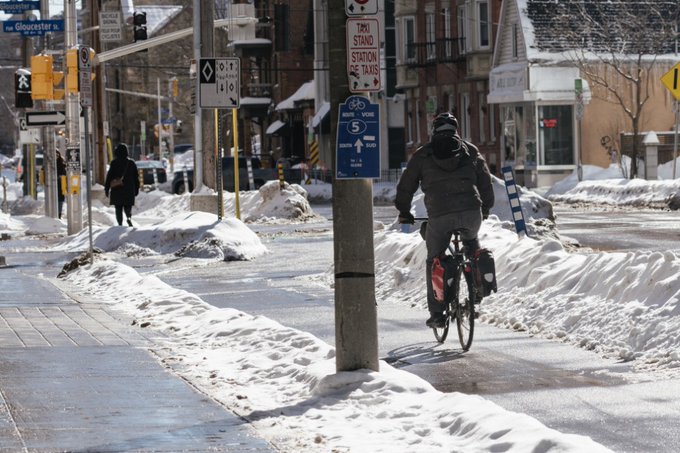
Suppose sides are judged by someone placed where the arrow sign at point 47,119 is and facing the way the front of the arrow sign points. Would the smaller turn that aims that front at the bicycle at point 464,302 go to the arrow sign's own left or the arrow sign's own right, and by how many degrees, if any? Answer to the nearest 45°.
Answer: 0° — it already faces it

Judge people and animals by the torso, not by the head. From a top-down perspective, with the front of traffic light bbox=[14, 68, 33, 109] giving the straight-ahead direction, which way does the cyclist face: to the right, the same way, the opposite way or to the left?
the opposite way

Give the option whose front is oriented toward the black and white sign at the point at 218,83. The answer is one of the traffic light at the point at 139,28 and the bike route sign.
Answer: the traffic light

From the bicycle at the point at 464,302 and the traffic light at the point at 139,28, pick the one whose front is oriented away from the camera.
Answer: the bicycle

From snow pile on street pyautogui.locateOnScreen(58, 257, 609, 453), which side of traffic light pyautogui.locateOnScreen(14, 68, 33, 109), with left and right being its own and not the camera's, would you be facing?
front

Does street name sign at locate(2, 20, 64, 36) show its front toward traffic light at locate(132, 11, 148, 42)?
no

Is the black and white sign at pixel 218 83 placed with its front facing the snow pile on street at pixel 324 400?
yes

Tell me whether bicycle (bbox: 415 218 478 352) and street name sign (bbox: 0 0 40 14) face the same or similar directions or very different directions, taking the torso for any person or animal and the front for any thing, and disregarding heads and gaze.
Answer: very different directions

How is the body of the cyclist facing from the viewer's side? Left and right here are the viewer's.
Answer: facing away from the viewer

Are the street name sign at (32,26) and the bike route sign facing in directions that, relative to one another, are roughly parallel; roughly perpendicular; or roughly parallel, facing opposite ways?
roughly parallel

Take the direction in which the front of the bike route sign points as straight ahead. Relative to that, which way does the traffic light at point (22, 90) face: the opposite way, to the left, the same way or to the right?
the same way

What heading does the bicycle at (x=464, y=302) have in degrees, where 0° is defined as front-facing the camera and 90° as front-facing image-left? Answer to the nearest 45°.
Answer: approximately 180°

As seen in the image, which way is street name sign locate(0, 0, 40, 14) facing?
toward the camera

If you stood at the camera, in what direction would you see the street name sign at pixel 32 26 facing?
facing the viewer

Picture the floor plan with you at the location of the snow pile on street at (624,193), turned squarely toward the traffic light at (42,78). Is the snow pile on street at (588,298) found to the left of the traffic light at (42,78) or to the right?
left
